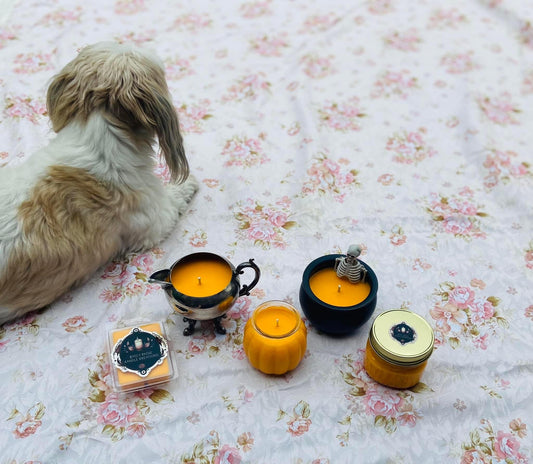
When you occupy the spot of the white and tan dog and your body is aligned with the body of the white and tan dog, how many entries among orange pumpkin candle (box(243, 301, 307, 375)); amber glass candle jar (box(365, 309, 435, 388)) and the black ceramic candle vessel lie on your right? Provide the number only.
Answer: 3

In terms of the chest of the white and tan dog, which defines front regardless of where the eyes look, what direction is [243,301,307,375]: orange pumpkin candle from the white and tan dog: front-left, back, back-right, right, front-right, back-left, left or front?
right

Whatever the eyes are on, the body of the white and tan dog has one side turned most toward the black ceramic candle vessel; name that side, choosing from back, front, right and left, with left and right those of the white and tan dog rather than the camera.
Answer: right

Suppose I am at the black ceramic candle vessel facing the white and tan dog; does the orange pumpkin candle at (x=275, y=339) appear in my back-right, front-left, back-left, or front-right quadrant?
front-left

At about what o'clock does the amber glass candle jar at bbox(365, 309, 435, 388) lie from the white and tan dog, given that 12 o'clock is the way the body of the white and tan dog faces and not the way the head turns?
The amber glass candle jar is roughly at 3 o'clock from the white and tan dog.

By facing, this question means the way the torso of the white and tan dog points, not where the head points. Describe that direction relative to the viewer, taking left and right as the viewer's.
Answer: facing away from the viewer and to the right of the viewer
